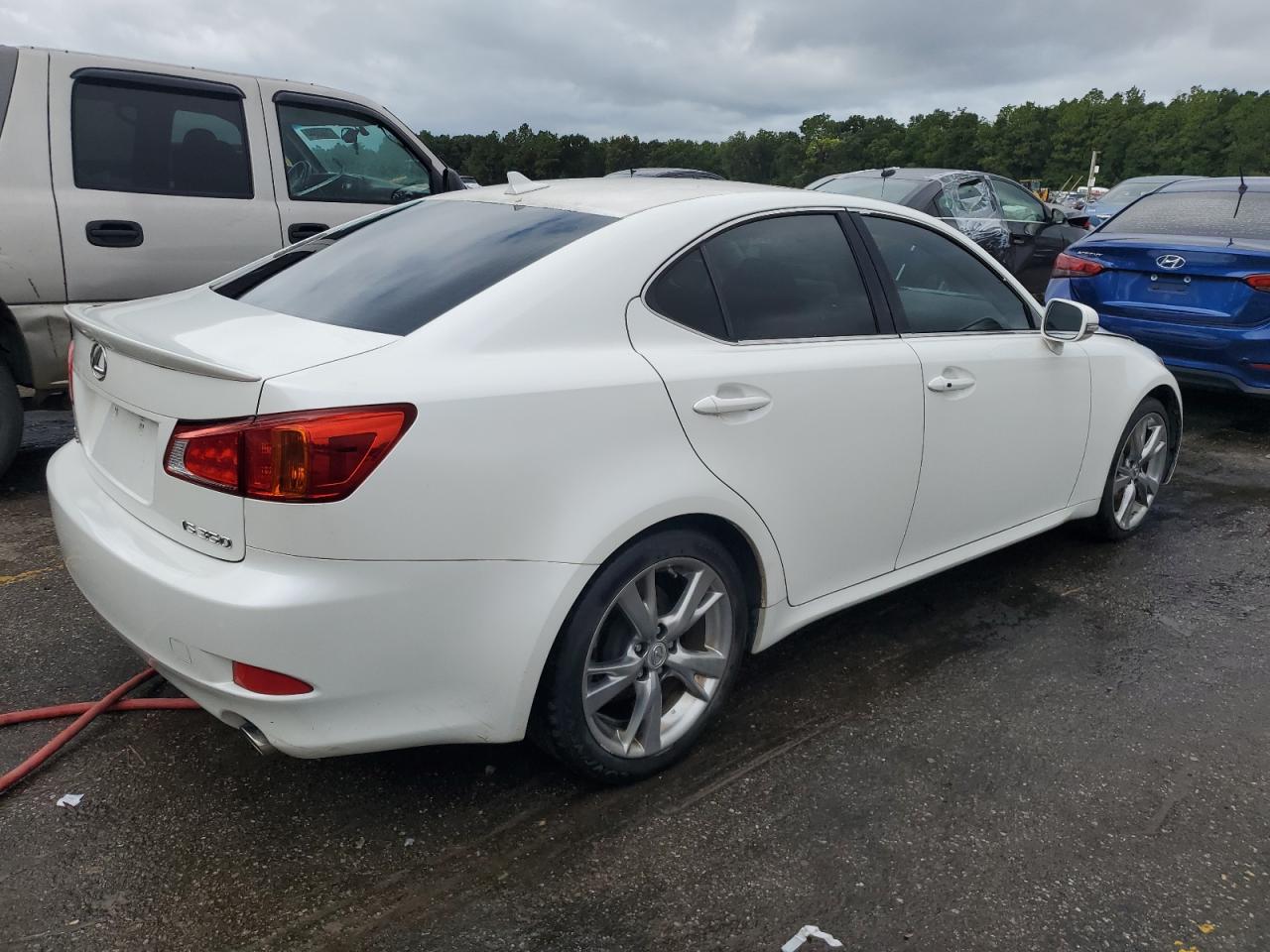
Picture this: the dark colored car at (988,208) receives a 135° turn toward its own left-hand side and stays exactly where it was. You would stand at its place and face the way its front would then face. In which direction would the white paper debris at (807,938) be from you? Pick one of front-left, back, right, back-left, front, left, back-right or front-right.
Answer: left

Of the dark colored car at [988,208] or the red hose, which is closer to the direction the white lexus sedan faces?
the dark colored car

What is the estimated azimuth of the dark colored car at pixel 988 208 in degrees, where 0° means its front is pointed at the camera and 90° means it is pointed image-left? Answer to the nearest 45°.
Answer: approximately 225°

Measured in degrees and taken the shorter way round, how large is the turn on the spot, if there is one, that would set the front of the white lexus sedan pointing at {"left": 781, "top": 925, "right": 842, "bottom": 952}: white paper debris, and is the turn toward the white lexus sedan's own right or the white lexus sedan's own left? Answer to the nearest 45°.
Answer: approximately 90° to the white lexus sedan's own right

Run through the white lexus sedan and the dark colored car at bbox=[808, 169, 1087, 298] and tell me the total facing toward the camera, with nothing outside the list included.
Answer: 0

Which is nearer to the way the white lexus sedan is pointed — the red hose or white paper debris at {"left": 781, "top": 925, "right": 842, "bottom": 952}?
the white paper debris

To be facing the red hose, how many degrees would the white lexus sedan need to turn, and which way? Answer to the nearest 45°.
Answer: approximately 135° to its left

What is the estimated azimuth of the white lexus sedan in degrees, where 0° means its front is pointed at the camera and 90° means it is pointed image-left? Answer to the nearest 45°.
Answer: approximately 225°

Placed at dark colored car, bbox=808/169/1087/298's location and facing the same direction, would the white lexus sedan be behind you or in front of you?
behind

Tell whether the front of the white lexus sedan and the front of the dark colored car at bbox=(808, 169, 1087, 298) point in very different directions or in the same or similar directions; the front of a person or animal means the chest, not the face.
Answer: same or similar directions

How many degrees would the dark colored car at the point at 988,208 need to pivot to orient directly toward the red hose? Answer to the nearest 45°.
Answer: approximately 135° to its right

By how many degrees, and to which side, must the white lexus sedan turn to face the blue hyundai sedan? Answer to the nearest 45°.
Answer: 0° — it already faces it
